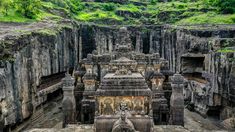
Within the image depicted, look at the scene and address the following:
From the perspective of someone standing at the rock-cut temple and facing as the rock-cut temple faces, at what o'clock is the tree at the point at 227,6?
The tree is roughly at 7 o'clock from the rock-cut temple.

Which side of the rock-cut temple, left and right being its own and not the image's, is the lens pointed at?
front

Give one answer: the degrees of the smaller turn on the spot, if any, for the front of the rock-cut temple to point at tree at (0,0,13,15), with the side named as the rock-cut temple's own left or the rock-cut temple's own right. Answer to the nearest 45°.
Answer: approximately 135° to the rock-cut temple's own right

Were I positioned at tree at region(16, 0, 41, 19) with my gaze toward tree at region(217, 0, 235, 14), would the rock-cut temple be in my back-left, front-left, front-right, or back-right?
front-right

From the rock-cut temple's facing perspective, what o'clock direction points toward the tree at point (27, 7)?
The tree is roughly at 5 o'clock from the rock-cut temple.
